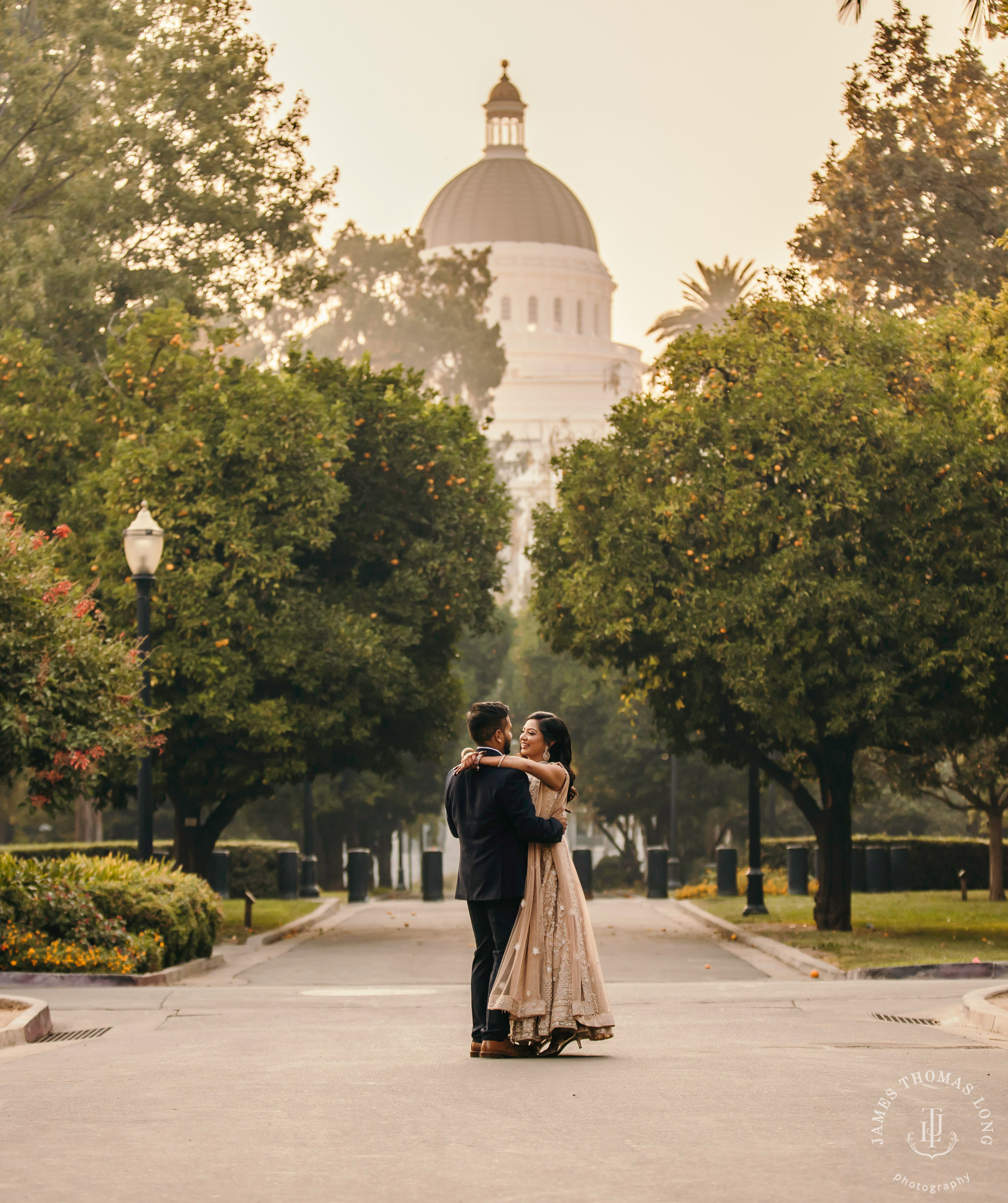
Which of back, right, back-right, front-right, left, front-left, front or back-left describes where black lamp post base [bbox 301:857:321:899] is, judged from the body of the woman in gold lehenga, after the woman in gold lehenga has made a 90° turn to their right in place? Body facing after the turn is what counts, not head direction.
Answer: front

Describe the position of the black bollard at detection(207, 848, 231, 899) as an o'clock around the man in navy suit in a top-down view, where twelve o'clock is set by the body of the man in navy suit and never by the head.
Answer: The black bollard is roughly at 10 o'clock from the man in navy suit.

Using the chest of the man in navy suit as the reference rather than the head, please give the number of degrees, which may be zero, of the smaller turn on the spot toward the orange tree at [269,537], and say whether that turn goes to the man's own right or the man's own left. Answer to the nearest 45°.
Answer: approximately 45° to the man's own left

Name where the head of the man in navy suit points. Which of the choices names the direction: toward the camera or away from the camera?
away from the camera

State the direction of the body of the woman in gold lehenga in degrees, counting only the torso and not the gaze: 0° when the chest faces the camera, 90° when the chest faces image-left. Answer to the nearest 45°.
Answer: approximately 90°

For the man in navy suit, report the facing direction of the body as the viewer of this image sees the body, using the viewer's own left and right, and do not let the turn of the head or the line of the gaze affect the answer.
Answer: facing away from the viewer and to the right of the viewer

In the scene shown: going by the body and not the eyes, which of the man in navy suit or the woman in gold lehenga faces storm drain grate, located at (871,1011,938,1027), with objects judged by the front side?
the man in navy suit

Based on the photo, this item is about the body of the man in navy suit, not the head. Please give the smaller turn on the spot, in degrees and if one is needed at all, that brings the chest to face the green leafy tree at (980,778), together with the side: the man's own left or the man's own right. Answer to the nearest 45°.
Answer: approximately 45° to the man's own left

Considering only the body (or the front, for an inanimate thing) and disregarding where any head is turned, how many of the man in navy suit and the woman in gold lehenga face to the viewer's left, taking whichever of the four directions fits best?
1
